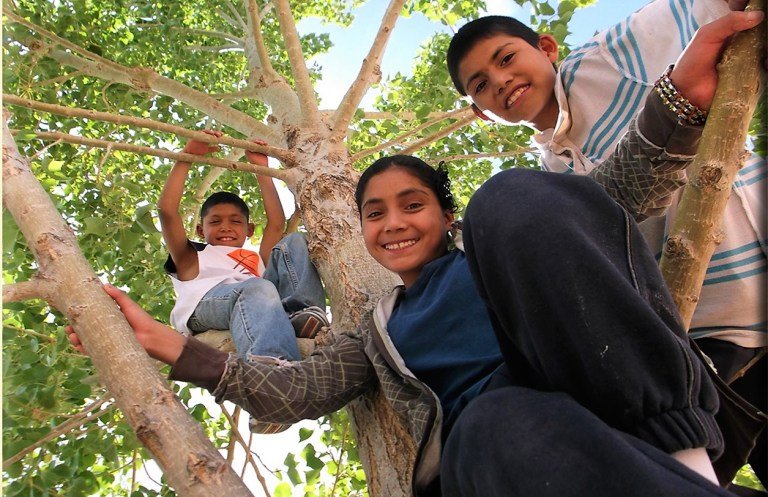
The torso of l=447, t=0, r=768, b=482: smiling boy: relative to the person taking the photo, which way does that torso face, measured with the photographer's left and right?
facing the viewer and to the left of the viewer

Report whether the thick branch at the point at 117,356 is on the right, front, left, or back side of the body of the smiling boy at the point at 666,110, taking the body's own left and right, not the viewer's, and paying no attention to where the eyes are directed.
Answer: front

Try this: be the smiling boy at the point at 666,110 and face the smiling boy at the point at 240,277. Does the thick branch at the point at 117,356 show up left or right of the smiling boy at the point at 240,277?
left

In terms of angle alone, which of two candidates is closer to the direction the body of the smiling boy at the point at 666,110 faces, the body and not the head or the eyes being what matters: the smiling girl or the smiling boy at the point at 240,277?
the smiling girl

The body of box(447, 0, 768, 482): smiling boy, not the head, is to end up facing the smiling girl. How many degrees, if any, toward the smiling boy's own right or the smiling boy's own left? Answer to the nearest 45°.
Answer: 0° — they already face them

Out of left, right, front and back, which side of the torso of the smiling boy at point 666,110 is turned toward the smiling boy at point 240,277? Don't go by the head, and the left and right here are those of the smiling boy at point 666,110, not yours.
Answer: right
